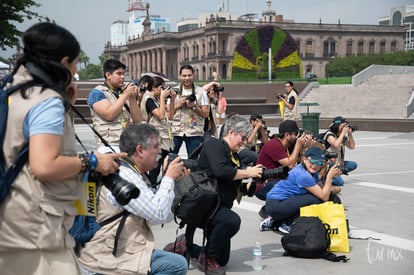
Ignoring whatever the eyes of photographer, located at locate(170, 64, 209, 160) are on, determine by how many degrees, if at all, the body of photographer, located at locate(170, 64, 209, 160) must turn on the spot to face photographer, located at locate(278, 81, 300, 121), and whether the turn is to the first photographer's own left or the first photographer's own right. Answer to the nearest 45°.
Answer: approximately 135° to the first photographer's own left

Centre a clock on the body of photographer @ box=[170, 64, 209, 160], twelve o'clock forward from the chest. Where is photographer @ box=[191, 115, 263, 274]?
photographer @ box=[191, 115, 263, 274] is roughly at 12 o'clock from photographer @ box=[170, 64, 209, 160].

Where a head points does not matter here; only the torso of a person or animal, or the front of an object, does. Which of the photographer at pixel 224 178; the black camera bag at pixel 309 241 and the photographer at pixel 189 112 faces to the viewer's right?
the photographer at pixel 224 178

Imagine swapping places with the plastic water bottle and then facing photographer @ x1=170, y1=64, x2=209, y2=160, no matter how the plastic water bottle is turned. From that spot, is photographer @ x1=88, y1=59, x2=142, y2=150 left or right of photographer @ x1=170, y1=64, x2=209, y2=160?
left

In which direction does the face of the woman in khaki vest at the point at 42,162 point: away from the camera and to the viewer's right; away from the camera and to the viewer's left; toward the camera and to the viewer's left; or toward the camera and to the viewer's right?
away from the camera and to the viewer's right

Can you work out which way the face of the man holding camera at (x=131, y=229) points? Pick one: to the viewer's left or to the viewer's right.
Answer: to the viewer's right

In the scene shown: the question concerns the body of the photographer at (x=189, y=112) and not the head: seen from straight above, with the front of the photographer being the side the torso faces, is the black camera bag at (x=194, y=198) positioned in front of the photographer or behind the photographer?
in front

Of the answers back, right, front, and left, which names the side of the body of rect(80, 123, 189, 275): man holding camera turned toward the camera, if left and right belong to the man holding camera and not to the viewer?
right
